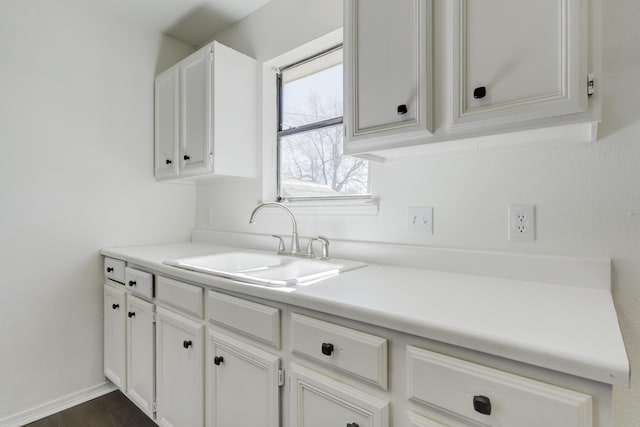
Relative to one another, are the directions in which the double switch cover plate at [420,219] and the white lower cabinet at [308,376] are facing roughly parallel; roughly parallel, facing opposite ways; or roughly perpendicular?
roughly parallel

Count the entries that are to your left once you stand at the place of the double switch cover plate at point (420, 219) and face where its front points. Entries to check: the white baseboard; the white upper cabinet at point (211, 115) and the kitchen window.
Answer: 0

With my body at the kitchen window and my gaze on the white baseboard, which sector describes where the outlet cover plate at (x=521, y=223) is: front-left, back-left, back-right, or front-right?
back-left

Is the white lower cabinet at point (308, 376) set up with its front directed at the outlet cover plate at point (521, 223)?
no

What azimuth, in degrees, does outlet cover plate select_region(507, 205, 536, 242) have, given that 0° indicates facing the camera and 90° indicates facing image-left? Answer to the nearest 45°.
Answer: approximately 0°

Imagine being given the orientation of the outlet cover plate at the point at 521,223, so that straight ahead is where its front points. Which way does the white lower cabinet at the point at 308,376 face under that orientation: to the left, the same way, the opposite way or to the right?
the same way

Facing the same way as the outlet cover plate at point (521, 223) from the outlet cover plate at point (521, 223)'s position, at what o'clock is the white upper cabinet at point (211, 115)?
The white upper cabinet is roughly at 3 o'clock from the outlet cover plate.

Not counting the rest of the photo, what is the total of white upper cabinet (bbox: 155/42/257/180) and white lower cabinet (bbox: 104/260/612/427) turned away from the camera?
0

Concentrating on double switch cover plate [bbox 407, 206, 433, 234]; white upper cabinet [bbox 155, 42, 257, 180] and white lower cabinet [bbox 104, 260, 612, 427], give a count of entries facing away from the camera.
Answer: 0

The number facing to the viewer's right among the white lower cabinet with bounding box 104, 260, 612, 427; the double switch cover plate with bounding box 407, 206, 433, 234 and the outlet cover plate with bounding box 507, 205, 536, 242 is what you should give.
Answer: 0

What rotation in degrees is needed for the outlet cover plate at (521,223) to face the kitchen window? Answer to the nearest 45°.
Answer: approximately 90° to its right

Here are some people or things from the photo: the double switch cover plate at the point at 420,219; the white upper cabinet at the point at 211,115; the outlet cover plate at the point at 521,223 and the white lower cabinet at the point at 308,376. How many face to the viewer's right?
0

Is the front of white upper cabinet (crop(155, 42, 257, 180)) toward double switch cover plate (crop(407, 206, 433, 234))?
no

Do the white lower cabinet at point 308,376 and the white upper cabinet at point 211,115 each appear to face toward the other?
no

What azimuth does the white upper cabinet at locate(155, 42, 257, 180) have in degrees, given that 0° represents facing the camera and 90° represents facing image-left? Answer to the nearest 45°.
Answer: approximately 45°

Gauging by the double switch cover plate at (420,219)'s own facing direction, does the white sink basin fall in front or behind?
in front

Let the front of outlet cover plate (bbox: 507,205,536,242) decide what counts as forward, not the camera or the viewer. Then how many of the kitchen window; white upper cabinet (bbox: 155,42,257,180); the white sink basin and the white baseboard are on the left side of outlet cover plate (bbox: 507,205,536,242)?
0

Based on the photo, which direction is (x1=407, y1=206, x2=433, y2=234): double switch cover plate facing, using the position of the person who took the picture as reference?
facing the viewer and to the left of the viewer
